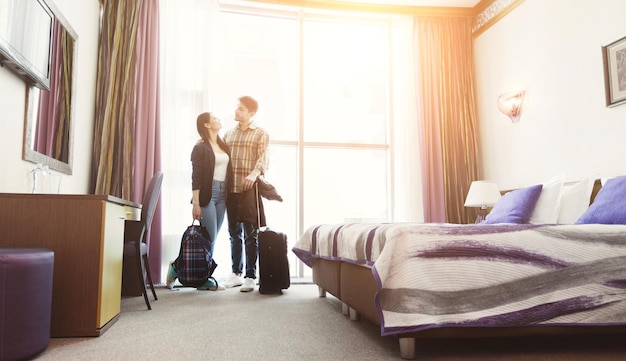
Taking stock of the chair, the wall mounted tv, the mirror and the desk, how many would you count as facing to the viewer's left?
1

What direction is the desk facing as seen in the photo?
to the viewer's right

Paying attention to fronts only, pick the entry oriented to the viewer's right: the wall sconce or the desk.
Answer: the desk

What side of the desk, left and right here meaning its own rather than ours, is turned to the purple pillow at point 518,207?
front

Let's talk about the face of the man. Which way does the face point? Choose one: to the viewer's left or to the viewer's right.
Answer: to the viewer's left

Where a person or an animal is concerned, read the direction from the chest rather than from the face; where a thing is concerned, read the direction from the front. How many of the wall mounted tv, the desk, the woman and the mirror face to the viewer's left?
0

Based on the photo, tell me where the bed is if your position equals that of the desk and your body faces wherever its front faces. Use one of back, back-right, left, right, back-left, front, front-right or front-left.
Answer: front-right

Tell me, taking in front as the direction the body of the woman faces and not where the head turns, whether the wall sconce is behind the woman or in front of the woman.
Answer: in front

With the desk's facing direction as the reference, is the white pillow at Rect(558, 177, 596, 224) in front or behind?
in front

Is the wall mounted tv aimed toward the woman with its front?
no

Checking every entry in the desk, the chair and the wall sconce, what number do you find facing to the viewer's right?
1

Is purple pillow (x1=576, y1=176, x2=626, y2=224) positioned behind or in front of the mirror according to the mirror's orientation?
in front

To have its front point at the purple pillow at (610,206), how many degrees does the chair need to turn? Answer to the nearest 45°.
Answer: approximately 135° to its left

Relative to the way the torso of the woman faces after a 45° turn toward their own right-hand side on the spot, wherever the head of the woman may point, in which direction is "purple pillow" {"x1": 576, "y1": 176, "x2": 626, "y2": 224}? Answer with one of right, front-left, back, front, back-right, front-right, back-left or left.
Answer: front-left

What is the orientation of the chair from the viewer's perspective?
to the viewer's left
